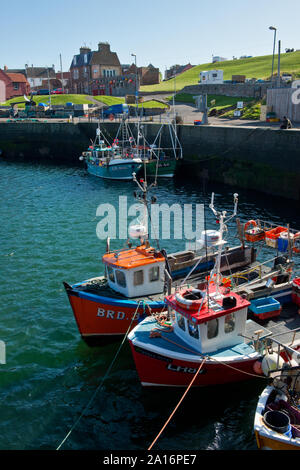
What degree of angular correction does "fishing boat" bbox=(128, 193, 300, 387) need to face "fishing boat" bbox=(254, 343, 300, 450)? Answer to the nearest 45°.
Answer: approximately 90° to its left

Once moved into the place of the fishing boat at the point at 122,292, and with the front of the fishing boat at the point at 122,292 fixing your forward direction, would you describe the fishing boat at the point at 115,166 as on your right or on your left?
on your right

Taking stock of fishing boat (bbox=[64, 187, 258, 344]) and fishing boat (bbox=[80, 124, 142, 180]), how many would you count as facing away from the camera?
0

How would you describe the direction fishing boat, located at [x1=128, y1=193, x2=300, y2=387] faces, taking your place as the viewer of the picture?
facing the viewer and to the left of the viewer

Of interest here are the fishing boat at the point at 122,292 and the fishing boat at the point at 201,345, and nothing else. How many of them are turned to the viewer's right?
0

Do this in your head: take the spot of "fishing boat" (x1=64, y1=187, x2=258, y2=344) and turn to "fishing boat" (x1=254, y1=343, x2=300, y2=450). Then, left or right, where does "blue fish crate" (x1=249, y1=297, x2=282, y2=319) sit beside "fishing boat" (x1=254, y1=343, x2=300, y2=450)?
left

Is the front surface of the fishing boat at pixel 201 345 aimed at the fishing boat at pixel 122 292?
no

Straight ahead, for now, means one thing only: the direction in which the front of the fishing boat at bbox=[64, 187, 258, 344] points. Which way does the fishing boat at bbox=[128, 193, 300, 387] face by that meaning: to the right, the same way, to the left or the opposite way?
the same way

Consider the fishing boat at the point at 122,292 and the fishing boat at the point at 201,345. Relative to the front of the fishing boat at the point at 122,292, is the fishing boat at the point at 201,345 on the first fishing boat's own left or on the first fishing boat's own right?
on the first fishing boat's own left

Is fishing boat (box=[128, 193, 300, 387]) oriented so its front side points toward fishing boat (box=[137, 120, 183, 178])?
no

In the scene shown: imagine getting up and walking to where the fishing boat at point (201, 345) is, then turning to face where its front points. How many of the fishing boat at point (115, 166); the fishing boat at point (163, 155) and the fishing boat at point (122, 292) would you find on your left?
0
